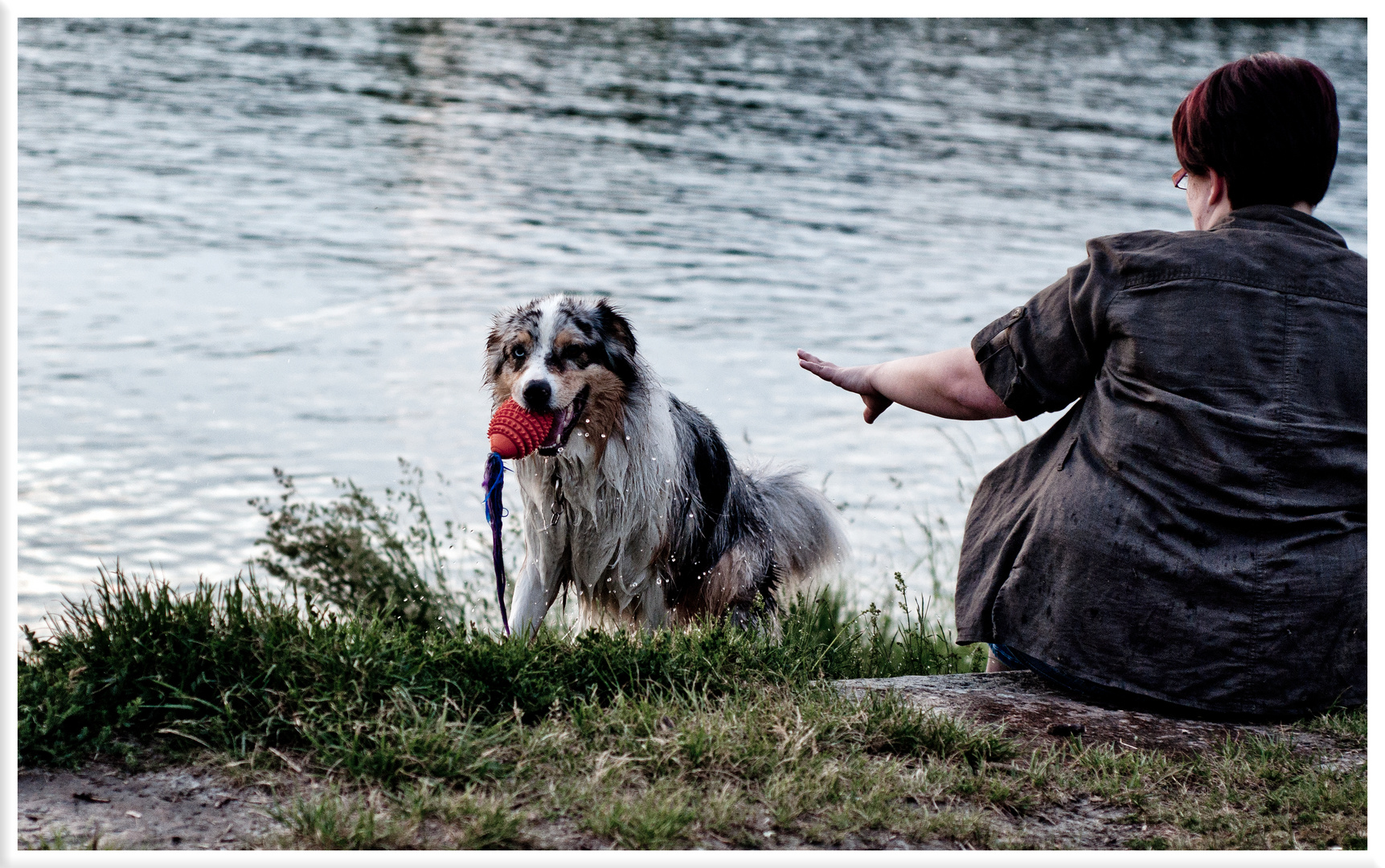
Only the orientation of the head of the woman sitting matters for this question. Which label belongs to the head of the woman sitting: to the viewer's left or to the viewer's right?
to the viewer's left

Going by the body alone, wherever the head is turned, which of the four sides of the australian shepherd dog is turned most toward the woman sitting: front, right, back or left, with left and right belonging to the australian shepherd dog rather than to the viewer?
left

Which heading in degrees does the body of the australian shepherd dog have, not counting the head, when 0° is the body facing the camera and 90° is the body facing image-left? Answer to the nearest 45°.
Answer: approximately 45°
